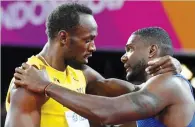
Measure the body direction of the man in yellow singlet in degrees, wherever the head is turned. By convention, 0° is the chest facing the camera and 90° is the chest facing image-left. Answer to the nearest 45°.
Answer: approximately 315°

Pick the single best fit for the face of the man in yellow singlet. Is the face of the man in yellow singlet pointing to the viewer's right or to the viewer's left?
to the viewer's right
